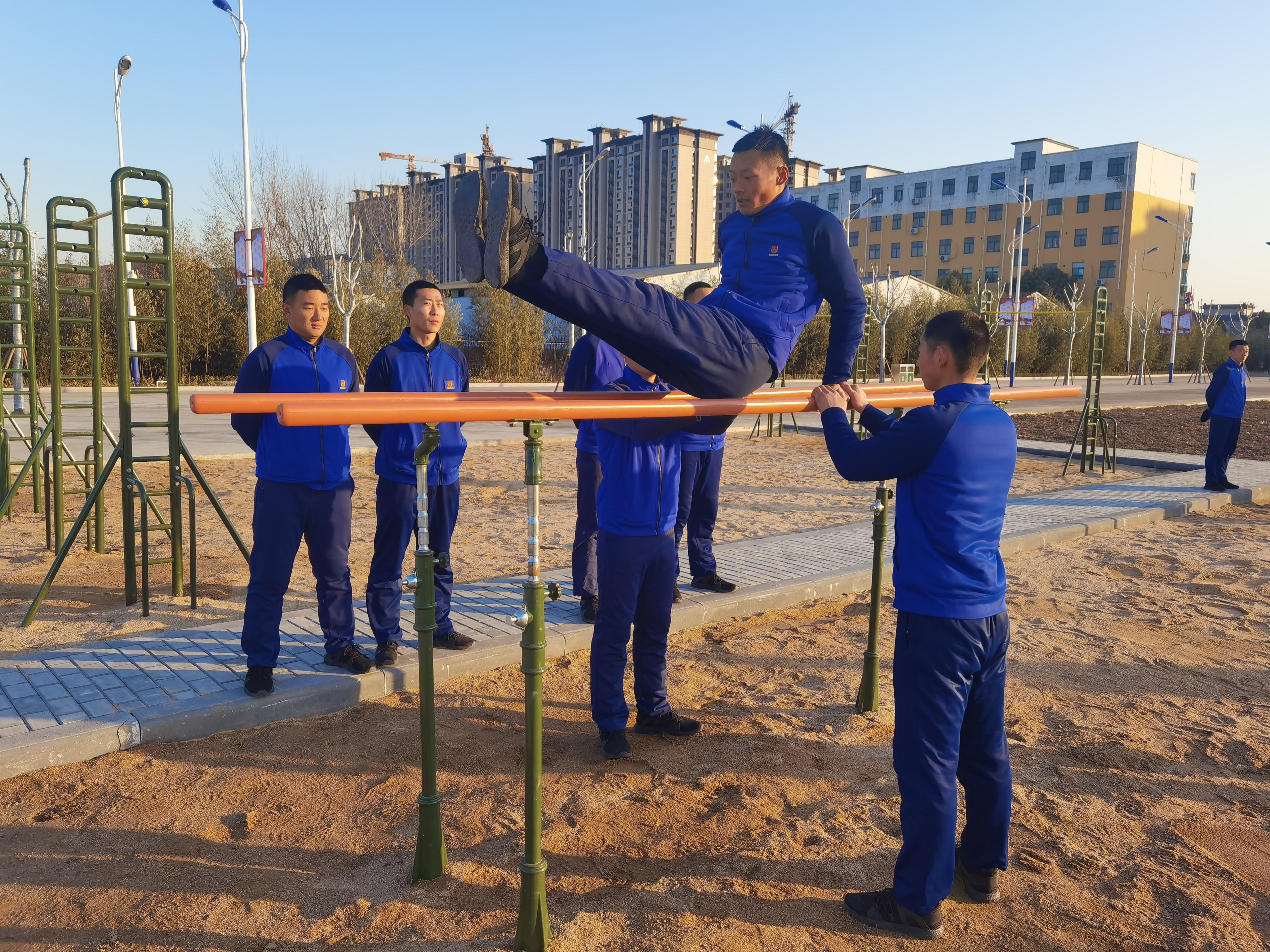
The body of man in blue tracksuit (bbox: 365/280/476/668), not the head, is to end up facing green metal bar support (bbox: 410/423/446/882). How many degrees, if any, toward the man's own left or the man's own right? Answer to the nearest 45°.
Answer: approximately 45° to the man's own right

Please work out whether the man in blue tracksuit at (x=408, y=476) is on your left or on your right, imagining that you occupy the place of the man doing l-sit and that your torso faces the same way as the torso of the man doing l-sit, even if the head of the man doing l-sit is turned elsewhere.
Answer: on your right

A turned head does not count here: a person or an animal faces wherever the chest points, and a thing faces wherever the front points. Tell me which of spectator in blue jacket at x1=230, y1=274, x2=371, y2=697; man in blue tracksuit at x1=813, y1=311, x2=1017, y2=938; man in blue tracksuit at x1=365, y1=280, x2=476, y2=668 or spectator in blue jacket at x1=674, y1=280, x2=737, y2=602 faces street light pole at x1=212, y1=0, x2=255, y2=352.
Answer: man in blue tracksuit at x1=813, y1=311, x2=1017, y2=938

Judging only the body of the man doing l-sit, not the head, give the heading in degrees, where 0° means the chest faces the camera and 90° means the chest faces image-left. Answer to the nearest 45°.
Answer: approximately 45°

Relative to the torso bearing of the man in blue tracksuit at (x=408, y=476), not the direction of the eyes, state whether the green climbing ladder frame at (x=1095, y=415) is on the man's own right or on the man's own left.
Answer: on the man's own left

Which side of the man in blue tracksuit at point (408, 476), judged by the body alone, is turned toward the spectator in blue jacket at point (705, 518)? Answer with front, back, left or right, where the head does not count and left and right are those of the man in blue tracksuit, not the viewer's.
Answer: left

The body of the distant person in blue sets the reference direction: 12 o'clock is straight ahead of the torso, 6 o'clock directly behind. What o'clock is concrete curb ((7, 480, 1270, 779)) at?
The concrete curb is roughly at 2 o'clock from the distant person in blue.

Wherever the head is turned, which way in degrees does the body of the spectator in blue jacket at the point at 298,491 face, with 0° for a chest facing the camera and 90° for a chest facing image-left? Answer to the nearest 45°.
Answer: approximately 315°

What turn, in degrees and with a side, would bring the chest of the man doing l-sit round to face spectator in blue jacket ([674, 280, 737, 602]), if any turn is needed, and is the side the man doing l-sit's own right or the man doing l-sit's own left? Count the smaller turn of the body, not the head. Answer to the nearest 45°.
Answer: approximately 135° to the man doing l-sit's own right

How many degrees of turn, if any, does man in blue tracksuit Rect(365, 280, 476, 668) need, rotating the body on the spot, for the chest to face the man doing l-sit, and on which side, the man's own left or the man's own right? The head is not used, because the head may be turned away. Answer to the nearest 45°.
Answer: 0° — they already face them

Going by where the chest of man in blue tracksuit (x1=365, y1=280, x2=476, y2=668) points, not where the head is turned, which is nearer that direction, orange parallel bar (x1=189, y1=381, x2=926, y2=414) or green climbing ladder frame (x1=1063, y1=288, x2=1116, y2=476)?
the orange parallel bar

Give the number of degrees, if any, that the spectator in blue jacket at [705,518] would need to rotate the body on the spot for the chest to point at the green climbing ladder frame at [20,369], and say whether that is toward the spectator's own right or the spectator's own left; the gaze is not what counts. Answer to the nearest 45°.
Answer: approximately 135° to the spectator's own right

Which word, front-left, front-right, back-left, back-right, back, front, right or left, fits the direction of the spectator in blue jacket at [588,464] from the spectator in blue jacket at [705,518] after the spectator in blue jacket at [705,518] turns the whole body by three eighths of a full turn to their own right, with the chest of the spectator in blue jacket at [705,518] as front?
front-left

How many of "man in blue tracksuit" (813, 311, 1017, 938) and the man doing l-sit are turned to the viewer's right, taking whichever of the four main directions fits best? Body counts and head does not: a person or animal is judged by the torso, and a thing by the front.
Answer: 0

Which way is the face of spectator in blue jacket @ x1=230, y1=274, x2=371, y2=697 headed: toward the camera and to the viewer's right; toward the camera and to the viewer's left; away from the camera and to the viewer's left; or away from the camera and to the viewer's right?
toward the camera and to the viewer's right
